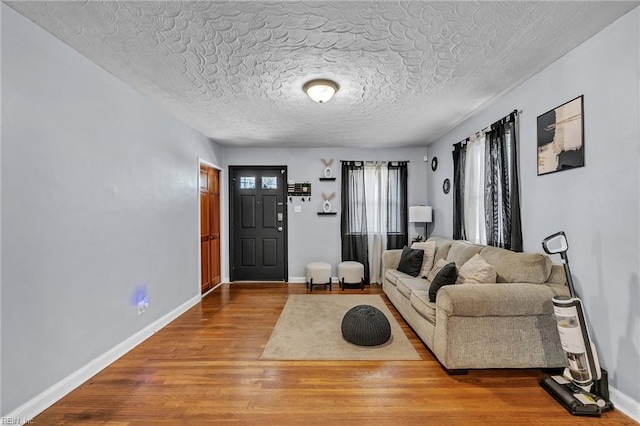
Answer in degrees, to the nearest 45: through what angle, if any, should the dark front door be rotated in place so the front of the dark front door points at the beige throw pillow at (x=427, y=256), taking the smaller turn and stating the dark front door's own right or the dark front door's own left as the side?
approximately 45° to the dark front door's own left

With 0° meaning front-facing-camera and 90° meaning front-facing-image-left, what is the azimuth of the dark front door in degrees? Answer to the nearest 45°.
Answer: approximately 0°

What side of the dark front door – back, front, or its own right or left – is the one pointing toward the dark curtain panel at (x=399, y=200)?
left

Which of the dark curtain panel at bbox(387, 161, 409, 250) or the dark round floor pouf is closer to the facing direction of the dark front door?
the dark round floor pouf

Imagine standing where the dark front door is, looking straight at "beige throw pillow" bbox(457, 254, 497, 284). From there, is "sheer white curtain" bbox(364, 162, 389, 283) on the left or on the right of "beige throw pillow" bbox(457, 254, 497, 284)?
left

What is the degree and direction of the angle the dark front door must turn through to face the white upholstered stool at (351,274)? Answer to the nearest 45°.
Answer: approximately 45° to its left

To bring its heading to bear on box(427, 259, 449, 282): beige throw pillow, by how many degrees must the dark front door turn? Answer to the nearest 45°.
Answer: approximately 45° to its left

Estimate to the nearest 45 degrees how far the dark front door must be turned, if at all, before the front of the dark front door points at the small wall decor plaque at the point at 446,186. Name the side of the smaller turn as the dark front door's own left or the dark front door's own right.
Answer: approximately 45° to the dark front door's own left

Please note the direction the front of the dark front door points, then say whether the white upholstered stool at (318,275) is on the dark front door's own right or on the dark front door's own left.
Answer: on the dark front door's own left

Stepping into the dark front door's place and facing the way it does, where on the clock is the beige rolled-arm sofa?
The beige rolled-arm sofa is roughly at 11 o'clock from the dark front door.

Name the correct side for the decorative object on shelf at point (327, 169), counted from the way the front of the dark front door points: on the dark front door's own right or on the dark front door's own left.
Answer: on the dark front door's own left

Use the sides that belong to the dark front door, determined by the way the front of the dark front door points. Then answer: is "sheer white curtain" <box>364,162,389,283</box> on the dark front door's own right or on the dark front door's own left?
on the dark front door's own left

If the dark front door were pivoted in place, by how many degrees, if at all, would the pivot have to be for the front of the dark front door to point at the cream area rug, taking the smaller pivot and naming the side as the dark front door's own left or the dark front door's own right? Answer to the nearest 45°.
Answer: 0° — it already faces it

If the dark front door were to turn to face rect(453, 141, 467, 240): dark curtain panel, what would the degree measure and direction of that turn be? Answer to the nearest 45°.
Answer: approximately 45° to its left
